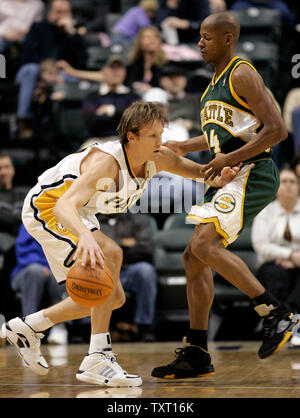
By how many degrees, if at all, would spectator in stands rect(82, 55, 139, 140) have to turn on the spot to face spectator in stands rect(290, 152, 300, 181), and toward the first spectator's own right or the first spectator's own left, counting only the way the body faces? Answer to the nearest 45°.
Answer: approximately 45° to the first spectator's own left

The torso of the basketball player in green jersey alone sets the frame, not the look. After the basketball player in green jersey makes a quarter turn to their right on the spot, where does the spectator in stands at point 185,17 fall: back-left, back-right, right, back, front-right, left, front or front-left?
front

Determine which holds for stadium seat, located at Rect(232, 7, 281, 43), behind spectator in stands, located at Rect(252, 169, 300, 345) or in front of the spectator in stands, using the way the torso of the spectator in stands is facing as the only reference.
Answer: behind

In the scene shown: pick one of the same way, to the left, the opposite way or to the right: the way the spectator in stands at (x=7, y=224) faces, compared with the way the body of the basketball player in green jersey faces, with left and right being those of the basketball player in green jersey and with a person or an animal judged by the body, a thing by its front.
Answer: to the left

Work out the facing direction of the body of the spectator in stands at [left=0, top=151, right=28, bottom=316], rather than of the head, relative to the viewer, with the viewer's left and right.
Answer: facing the viewer

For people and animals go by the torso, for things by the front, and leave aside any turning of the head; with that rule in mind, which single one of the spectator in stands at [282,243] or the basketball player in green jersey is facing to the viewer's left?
the basketball player in green jersey

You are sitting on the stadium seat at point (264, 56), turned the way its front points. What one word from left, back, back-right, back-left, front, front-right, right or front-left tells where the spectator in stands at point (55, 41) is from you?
right

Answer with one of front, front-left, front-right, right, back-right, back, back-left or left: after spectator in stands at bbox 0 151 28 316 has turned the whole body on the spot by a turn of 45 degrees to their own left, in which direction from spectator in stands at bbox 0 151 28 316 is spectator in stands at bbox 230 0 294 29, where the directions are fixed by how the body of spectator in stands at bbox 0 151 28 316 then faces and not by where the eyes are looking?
left

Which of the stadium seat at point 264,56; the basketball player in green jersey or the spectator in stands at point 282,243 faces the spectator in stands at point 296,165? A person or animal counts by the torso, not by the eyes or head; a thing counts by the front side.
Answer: the stadium seat

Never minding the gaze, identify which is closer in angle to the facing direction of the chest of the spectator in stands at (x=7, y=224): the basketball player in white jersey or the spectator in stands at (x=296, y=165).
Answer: the basketball player in white jersey

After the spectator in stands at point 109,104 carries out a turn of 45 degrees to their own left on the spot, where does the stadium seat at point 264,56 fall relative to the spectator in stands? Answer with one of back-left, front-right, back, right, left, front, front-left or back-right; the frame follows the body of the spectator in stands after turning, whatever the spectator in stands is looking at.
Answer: left

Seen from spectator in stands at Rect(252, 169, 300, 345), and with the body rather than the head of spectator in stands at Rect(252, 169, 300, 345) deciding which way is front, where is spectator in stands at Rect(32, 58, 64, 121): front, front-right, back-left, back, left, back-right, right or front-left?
back-right

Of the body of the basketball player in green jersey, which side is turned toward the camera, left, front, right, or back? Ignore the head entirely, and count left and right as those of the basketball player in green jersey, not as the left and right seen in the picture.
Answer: left

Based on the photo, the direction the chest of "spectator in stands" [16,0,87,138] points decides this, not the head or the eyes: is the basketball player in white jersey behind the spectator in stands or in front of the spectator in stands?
in front
